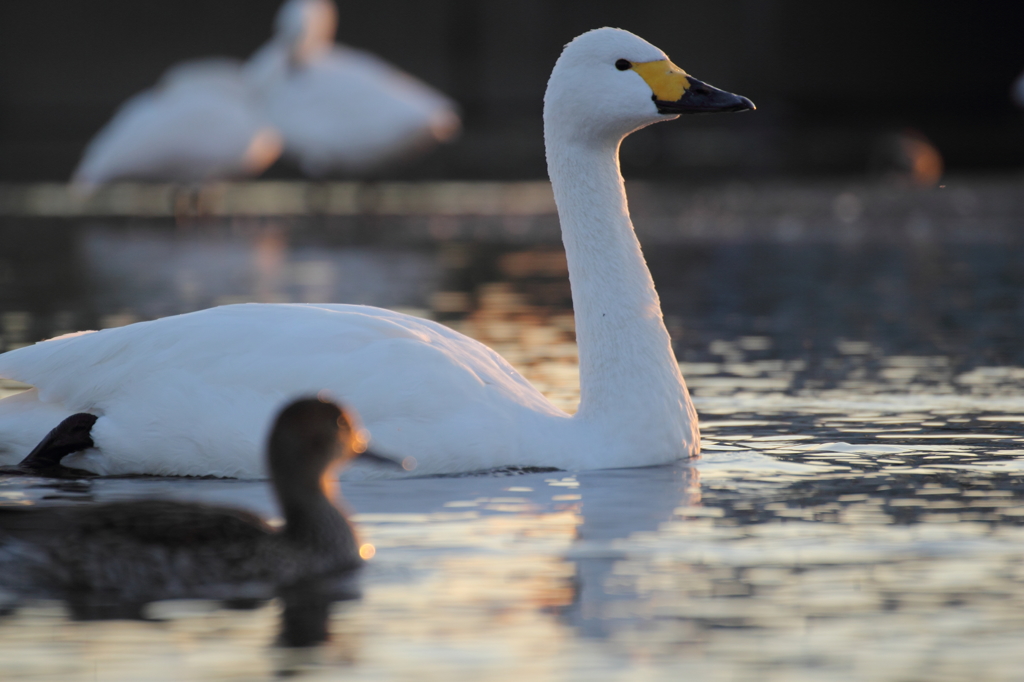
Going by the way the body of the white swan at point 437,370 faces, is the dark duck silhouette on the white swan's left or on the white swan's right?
on the white swan's right

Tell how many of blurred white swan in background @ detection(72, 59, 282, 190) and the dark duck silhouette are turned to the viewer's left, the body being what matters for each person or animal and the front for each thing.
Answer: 0

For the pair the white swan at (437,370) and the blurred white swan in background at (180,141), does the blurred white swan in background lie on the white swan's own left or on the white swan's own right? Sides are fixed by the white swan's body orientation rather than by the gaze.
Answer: on the white swan's own left

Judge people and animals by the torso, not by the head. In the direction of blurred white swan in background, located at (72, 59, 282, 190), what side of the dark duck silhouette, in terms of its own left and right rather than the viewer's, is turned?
left

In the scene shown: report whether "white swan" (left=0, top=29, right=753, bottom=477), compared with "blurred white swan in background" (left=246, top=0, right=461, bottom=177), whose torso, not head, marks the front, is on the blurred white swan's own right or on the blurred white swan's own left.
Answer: on the blurred white swan's own left

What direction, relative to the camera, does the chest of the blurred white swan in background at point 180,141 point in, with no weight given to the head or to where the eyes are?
to the viewer's right

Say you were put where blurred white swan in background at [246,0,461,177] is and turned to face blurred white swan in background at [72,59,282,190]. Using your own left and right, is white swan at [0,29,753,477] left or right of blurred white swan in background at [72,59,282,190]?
left

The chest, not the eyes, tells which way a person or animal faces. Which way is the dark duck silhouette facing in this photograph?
to the viewer's right

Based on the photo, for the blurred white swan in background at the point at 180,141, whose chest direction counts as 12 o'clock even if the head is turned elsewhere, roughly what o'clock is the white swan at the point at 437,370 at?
The white swan is roughly at 3 o'clock from the blurred white swan in background.

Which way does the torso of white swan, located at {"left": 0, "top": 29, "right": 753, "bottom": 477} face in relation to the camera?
to the viewer's right

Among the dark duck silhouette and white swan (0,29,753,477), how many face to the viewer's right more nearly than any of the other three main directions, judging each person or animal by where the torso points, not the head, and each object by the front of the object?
2

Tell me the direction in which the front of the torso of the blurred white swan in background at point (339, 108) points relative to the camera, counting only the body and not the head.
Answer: to the viewer's left
